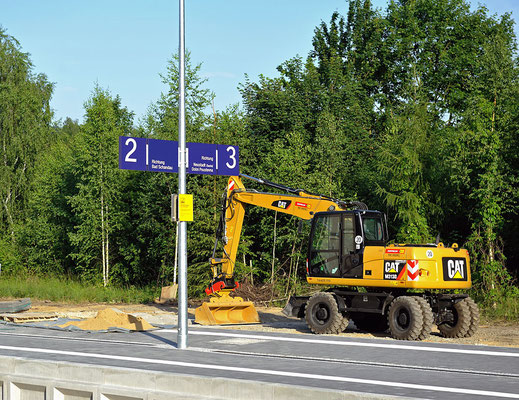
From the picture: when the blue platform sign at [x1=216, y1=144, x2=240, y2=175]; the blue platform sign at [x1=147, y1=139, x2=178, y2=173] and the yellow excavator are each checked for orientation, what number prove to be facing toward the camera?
2

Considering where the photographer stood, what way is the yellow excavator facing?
facing away from the viewer and to the left of the viewer

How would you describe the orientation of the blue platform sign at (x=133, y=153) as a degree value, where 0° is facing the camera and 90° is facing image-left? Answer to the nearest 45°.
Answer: approximately 0°

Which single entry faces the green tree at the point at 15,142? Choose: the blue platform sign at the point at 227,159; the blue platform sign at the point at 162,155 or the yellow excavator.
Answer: the yellow excavator
